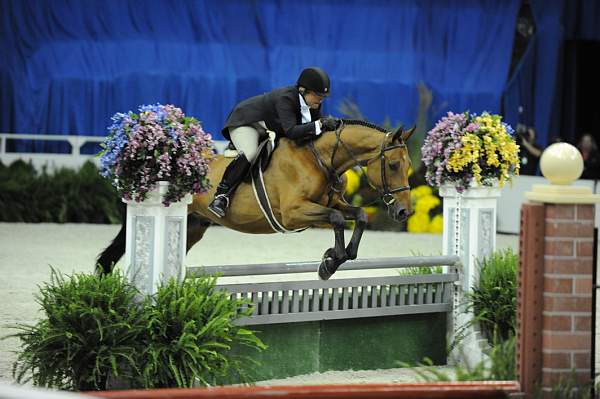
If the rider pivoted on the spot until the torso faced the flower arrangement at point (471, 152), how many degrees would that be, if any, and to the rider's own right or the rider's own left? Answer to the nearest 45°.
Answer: approximately 45° to the rider's own left

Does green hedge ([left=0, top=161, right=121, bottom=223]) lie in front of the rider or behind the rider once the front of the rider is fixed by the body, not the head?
behind

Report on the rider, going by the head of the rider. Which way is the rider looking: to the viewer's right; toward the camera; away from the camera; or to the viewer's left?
to the viewer's right

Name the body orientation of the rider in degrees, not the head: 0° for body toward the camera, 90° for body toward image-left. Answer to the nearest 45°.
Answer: approximately 315°
